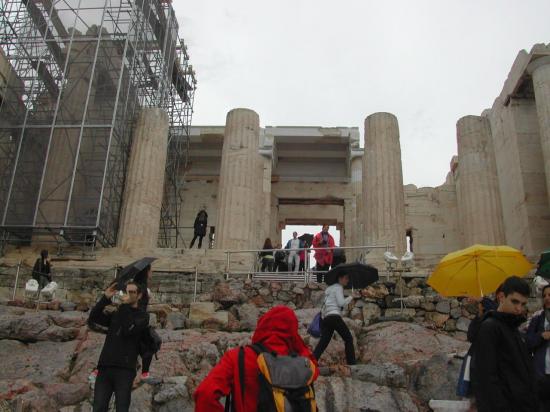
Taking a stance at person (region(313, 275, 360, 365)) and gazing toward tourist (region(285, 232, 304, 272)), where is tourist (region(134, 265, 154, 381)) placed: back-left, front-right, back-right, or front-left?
back-left

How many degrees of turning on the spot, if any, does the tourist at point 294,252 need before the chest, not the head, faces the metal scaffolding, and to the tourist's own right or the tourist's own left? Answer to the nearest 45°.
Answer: approximately 90° to the tourist's own right

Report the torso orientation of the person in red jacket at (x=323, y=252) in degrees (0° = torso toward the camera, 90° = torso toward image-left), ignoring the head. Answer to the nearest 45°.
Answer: approximately 0°

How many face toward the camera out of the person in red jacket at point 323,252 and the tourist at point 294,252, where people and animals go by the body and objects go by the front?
2

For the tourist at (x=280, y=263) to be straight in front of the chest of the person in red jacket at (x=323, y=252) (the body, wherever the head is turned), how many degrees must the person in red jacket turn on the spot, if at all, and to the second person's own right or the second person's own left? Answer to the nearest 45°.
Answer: approximately 135° to the second person's own right

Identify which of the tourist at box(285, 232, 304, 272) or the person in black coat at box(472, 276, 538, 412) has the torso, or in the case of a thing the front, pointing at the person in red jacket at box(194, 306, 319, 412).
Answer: the tourist

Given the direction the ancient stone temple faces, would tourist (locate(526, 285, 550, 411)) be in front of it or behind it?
in front

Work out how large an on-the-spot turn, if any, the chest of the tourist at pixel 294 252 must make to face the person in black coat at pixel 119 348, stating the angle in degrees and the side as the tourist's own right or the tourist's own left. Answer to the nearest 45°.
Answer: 0° — they already face them

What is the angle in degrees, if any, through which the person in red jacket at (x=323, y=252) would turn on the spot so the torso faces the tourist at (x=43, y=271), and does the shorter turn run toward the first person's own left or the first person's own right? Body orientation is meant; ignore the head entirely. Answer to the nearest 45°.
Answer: approximately 90° to the first person's own right

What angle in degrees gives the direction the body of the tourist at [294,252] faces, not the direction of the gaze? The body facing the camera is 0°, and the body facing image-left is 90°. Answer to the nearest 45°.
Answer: approximately 0°
